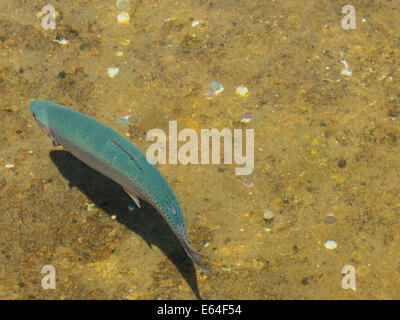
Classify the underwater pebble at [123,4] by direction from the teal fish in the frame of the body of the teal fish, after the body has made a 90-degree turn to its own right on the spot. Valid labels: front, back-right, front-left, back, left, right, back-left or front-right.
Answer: front-left

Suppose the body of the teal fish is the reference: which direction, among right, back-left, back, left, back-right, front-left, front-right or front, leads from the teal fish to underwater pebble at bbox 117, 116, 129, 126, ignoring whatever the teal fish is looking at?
front-right

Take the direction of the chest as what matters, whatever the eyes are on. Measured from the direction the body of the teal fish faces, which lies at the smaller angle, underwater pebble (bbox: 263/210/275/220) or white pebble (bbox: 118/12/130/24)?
the white pebble

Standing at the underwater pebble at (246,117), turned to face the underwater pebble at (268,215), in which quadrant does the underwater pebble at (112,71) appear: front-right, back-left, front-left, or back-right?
back-right

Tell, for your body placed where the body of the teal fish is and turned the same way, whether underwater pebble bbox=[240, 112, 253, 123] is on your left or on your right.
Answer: on your right

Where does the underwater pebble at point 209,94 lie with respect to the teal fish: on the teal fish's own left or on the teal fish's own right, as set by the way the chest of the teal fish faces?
on the teal fish's own right

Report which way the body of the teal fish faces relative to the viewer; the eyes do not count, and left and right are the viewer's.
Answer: facing away from the viewer and to the left of the viewer

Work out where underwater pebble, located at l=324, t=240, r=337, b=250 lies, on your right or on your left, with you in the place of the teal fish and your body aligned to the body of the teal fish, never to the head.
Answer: on your right
